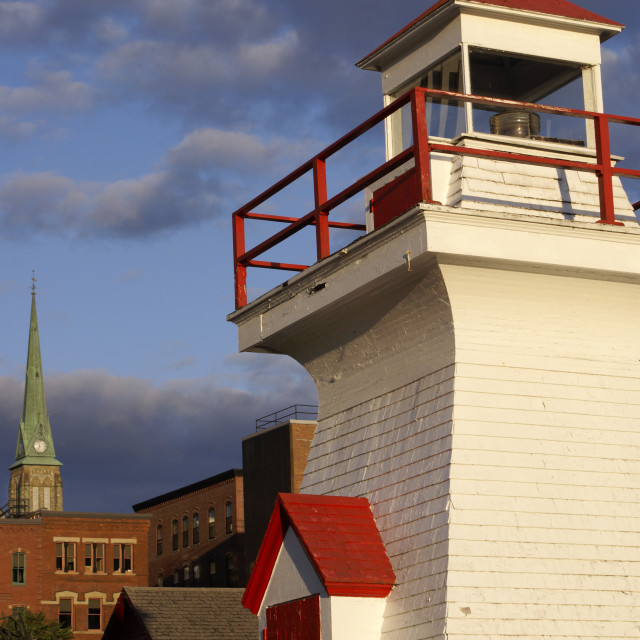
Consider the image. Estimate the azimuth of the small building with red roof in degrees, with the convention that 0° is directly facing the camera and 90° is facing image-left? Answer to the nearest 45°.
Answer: approximately 45°
